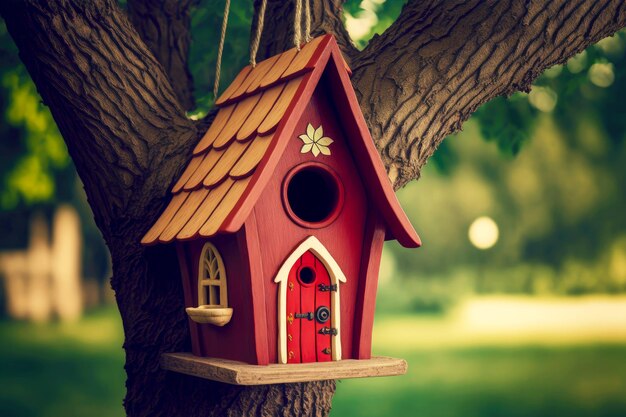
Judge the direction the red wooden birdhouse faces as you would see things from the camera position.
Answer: facing the viewer and to the right of the viewer
